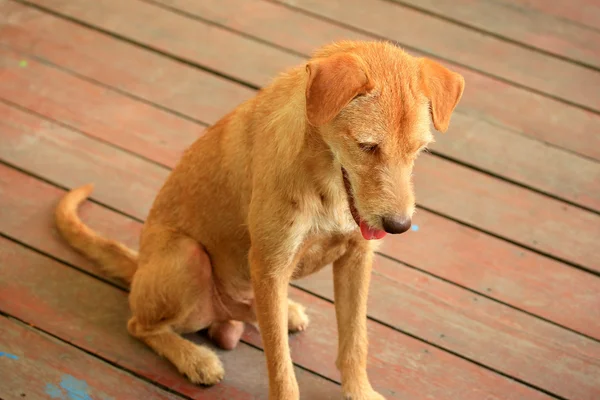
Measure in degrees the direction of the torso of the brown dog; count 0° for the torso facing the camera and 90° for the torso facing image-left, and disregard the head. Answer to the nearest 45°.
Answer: approximately 315°
